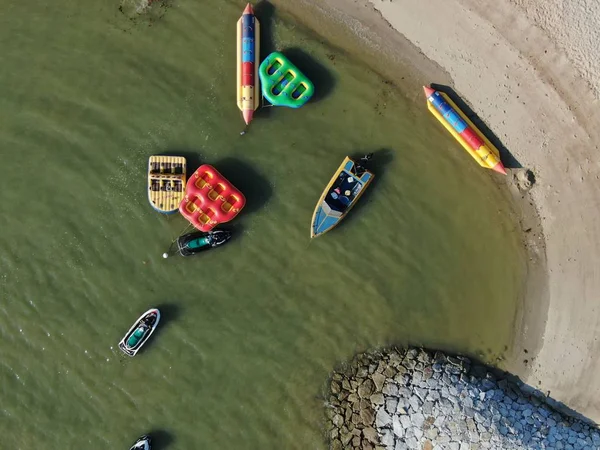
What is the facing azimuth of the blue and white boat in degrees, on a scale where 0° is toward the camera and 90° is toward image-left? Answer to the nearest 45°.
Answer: approximately 45°

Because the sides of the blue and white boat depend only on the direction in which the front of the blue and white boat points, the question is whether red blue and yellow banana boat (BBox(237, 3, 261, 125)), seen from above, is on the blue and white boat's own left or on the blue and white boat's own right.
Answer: on the blue and white boat's own right

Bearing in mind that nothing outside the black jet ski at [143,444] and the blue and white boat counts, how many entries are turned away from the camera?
0

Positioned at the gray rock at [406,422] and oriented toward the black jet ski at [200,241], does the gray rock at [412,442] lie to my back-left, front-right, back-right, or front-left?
back-left
